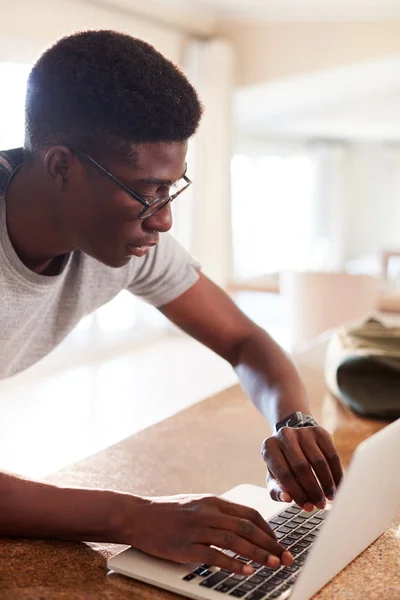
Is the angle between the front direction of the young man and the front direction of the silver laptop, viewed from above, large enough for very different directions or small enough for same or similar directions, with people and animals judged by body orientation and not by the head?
very different directions

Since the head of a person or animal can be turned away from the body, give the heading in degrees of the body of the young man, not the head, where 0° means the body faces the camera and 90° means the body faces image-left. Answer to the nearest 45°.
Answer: approximately 315°

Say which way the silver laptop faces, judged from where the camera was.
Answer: facing away from the viewer and to the left of the viewer

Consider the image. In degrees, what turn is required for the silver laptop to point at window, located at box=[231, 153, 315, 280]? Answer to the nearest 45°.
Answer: approximately 45° to its right
